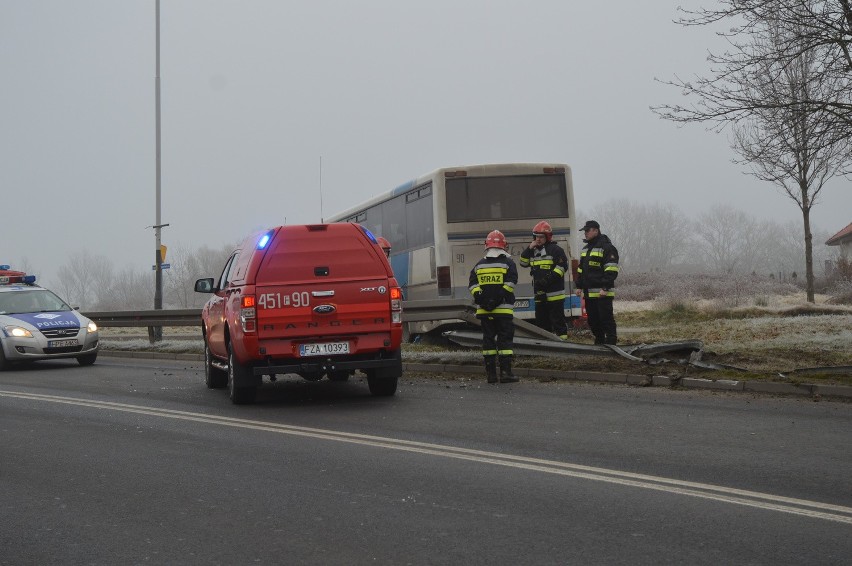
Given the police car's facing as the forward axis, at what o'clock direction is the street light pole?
The street light pole is roughly at 8 o'clock from the police car.

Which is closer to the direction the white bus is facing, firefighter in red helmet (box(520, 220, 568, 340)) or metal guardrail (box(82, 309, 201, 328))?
the metal guardrail

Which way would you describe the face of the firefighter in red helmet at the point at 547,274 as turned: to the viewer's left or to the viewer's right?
to the viewer's left

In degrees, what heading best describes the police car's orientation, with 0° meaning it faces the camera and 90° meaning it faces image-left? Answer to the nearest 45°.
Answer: approximately 315°

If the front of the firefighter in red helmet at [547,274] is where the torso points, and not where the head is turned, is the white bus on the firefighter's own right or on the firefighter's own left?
on the firefighter's own right

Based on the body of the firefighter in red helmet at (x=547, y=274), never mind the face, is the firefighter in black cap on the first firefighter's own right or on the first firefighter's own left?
on the first firefighter's own left

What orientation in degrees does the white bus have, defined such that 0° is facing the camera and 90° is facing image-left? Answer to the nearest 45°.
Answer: approximately 135°

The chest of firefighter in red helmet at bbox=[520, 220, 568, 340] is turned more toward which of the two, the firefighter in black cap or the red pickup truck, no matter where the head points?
the red pickup truck

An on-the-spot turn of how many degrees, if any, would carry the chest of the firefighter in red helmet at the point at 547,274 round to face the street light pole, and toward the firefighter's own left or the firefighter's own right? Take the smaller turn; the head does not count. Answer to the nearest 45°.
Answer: approximately 90° to the firefighter's own right

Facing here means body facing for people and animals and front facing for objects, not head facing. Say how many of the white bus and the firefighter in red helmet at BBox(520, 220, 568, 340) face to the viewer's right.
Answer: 0

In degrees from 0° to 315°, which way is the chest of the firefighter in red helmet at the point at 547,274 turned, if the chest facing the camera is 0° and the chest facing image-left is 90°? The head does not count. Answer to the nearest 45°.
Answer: approximately 45°
